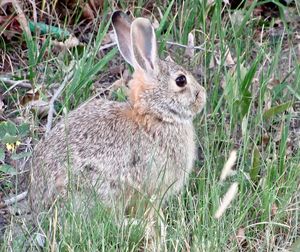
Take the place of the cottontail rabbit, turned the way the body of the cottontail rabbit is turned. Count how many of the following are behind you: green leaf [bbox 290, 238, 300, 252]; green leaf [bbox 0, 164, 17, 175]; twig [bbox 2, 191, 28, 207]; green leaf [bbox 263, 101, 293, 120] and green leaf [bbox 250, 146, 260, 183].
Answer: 2

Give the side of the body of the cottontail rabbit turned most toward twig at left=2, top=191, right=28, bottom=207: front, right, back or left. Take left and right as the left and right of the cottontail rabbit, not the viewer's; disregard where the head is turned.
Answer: back

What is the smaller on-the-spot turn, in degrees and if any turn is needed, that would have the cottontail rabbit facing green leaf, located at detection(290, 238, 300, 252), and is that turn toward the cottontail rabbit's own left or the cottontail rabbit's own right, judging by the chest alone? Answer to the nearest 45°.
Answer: approximately 45° to the cottontail rabbit's own right

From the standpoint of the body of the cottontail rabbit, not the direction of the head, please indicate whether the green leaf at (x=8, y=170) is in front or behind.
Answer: behind

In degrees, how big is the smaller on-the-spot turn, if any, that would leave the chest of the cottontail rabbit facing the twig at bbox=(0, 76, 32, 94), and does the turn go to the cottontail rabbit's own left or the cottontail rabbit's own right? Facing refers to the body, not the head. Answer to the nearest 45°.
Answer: approximately 135° to the cottontail rabbit's own left

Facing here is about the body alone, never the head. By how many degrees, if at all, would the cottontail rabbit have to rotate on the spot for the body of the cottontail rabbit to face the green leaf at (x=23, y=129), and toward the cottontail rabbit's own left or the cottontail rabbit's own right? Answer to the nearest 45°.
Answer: approximately 135° to the cottontail rabbit's own left

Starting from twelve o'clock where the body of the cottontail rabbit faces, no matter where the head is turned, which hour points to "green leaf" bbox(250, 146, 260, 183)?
The green leaf is roughly at 12 o'clock from the cottontail rabbit.

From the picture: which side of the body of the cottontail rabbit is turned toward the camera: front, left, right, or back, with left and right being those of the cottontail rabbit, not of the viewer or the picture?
right
